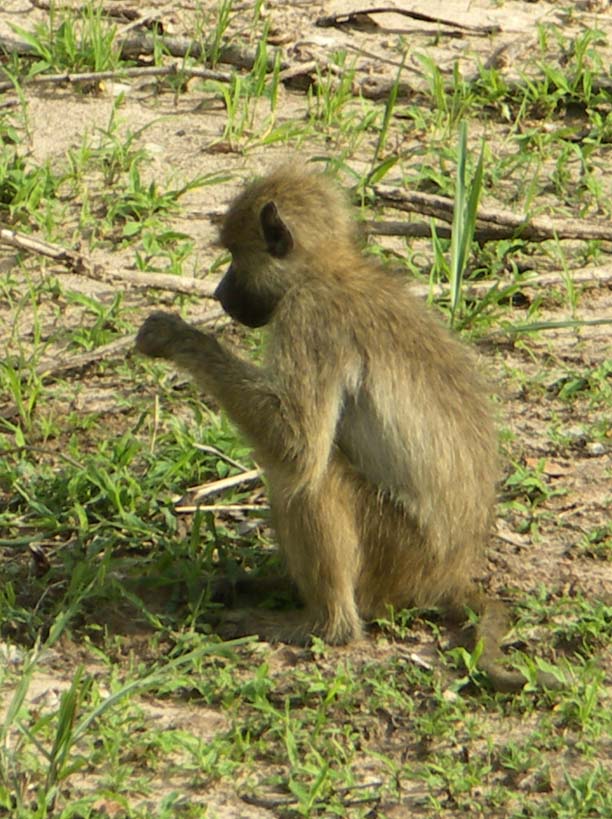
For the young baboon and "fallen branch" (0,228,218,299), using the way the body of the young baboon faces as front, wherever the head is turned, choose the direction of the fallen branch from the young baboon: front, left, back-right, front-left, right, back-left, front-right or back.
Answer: front-right

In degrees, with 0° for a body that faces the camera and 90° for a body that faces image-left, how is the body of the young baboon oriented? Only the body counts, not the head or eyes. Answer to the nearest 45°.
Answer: approximately 90°

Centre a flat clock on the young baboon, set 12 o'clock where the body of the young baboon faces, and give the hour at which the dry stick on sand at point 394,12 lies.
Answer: The dry stick on sand is roughly at 3 o'clock from the young baboon.

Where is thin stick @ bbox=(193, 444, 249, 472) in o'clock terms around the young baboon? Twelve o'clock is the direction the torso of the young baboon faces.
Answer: The thin stick is roughly at 2 o'clock from the young baboon.

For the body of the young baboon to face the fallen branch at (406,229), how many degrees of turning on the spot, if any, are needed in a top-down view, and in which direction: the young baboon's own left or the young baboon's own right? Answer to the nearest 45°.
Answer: approximately 90° to the young baboon's own right

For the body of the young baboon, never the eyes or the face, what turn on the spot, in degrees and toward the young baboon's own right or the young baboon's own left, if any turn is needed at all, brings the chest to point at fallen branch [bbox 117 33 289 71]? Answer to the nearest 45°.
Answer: approximately 90° to the young baboon's own right

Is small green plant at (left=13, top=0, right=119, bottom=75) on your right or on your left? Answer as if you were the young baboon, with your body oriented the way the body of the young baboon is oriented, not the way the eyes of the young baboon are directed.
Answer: on your right

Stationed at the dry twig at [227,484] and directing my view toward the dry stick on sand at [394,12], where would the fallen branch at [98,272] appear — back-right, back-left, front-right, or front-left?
front-left

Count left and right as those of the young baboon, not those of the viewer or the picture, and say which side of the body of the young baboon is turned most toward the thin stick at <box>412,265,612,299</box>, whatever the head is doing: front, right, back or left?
right

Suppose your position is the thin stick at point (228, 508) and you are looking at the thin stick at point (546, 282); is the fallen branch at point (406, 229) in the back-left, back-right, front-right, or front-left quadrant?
front-left

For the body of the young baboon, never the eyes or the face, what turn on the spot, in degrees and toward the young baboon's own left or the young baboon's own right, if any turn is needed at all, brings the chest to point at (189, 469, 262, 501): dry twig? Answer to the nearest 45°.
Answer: approximately 45° to the young baboon's own right
